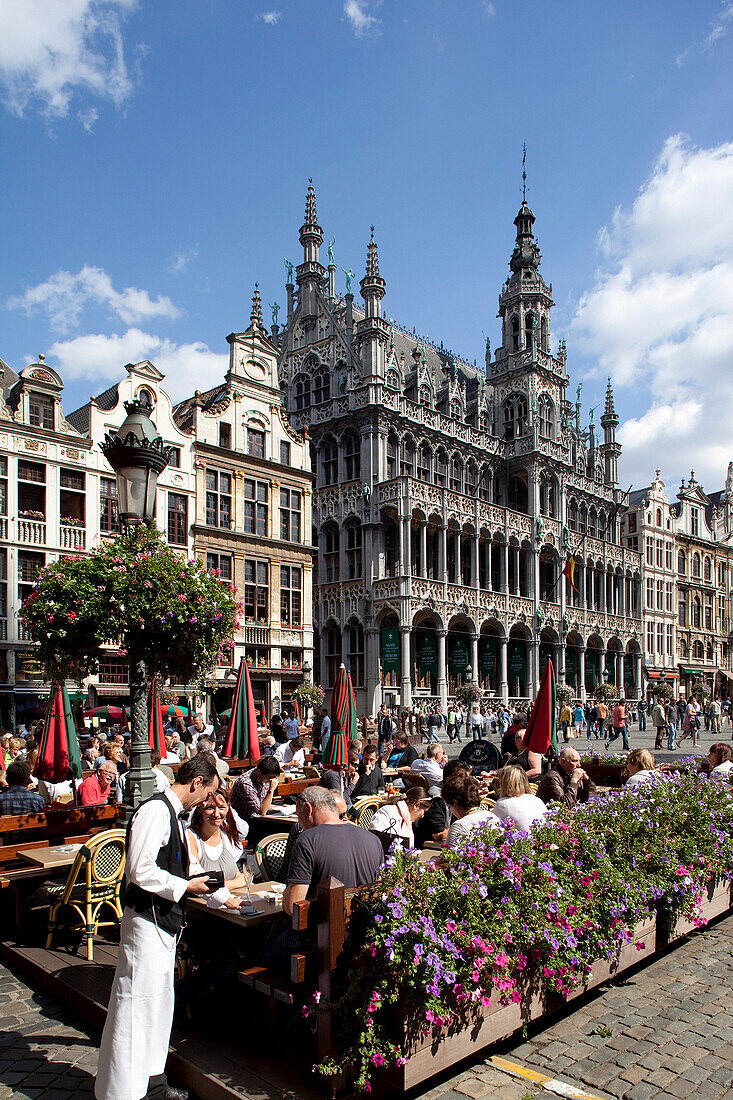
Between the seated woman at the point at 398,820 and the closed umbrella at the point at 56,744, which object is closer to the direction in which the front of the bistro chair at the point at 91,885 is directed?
the closed umbrella

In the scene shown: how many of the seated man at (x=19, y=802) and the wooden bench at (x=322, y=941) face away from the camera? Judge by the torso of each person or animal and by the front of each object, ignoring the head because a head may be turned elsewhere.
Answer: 1

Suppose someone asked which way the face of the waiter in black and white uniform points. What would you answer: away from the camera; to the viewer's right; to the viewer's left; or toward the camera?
to the viewer's right
